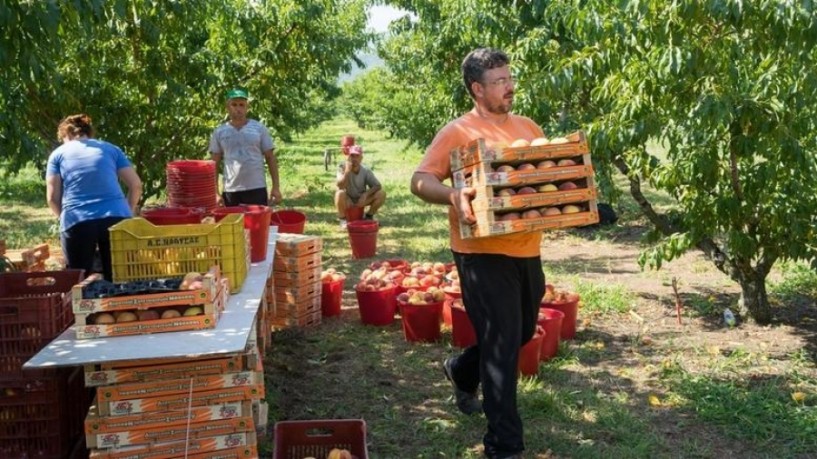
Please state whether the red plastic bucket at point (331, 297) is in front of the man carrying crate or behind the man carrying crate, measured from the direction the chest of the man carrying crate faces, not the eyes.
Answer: behind

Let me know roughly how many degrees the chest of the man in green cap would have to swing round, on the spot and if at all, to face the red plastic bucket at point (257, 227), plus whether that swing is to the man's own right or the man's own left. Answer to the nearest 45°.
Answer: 0° — they already face it

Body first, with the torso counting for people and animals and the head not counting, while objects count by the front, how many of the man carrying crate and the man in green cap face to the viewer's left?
0

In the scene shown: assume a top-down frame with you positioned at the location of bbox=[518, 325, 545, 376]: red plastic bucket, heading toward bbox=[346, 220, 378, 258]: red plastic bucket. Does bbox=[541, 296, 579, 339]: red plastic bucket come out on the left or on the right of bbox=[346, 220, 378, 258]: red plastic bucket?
right

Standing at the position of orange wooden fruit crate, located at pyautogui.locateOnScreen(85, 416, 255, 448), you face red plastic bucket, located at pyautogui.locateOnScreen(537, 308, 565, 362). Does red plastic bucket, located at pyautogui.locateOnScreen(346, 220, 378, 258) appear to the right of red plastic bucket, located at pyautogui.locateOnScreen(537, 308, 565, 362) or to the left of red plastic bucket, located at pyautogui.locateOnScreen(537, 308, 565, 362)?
left

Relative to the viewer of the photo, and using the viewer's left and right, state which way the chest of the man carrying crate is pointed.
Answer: facing the viewer and to the right of the viewer

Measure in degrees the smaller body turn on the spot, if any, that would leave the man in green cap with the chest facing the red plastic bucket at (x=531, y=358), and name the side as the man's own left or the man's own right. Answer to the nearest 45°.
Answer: approximately 45° to the man's own left

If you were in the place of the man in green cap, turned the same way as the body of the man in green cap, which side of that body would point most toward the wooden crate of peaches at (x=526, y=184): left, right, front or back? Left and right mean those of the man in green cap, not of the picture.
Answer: front

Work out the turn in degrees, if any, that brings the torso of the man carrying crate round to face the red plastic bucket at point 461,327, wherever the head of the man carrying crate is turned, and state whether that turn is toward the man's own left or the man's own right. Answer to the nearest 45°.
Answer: approximately 135° to the man's own left

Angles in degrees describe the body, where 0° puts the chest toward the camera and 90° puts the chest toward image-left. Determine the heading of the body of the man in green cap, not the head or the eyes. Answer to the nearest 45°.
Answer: approximately 0°
